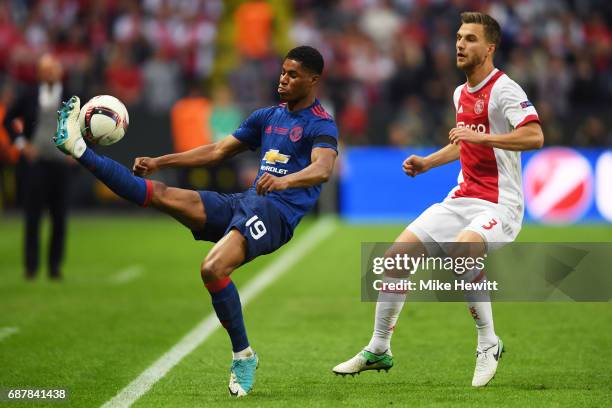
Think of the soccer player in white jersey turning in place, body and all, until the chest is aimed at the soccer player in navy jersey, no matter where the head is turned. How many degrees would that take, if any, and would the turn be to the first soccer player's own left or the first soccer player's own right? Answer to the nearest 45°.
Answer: approximately 45° to the first soccer player's own right

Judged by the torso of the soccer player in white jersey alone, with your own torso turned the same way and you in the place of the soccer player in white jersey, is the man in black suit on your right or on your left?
on your right

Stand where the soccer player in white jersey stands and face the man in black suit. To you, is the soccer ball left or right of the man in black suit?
left

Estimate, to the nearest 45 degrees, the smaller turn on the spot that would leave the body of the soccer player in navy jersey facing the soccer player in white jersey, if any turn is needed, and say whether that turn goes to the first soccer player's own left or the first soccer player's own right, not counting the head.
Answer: approximately 135° to the first soccer player's own left

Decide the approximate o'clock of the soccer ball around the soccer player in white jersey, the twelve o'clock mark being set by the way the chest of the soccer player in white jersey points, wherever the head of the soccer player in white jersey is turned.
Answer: The soccer ball is roughly at 1 o'clock from the soccer player in white jersey.

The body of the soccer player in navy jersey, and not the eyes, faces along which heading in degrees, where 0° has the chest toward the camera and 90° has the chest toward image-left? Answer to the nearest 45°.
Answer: approximately 45°

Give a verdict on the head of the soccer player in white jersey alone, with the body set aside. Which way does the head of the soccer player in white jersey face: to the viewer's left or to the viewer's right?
to the viewer's left

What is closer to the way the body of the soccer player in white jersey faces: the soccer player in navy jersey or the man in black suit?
the soccer player in navy jersey
